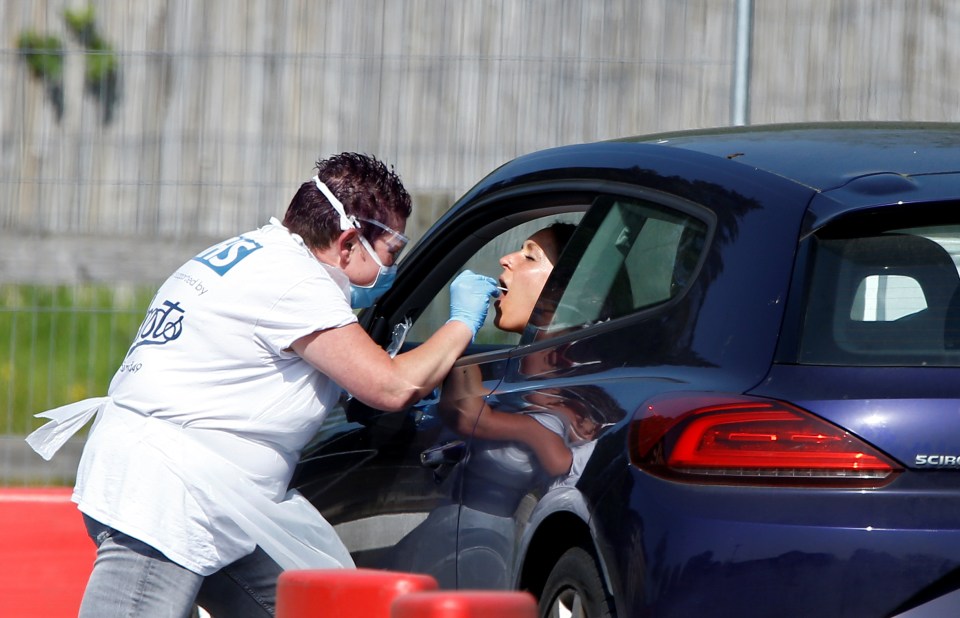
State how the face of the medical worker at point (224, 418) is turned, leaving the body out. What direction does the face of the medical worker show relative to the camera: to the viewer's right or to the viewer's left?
to the viewer's right

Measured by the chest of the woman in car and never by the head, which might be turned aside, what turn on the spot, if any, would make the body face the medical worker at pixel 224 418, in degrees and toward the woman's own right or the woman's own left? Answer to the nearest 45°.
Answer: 0° — they already face them

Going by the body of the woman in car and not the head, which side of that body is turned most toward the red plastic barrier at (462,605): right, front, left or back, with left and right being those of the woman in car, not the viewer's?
left

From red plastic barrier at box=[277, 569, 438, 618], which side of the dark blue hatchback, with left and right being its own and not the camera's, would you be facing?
left

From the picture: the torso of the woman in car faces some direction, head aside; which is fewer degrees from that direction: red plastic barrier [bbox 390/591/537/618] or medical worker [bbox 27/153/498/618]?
the medical worker

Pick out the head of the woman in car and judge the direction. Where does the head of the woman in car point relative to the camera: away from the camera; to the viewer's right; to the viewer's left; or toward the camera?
to the viewer's left

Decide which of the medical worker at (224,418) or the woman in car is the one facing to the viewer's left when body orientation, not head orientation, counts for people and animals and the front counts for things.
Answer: the woman in car

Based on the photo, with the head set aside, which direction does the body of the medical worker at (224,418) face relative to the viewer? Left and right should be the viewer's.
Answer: facing away from the viewer and to the right of the viewer

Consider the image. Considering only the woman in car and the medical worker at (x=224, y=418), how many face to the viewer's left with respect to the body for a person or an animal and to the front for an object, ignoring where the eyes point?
1

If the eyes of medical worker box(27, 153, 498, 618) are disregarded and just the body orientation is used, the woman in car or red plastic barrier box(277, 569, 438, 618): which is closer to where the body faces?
the woman in car

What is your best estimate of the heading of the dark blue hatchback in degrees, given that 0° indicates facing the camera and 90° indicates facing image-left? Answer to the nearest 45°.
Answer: approximately 135°

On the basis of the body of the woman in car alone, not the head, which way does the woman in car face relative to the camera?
to the viewer's left
